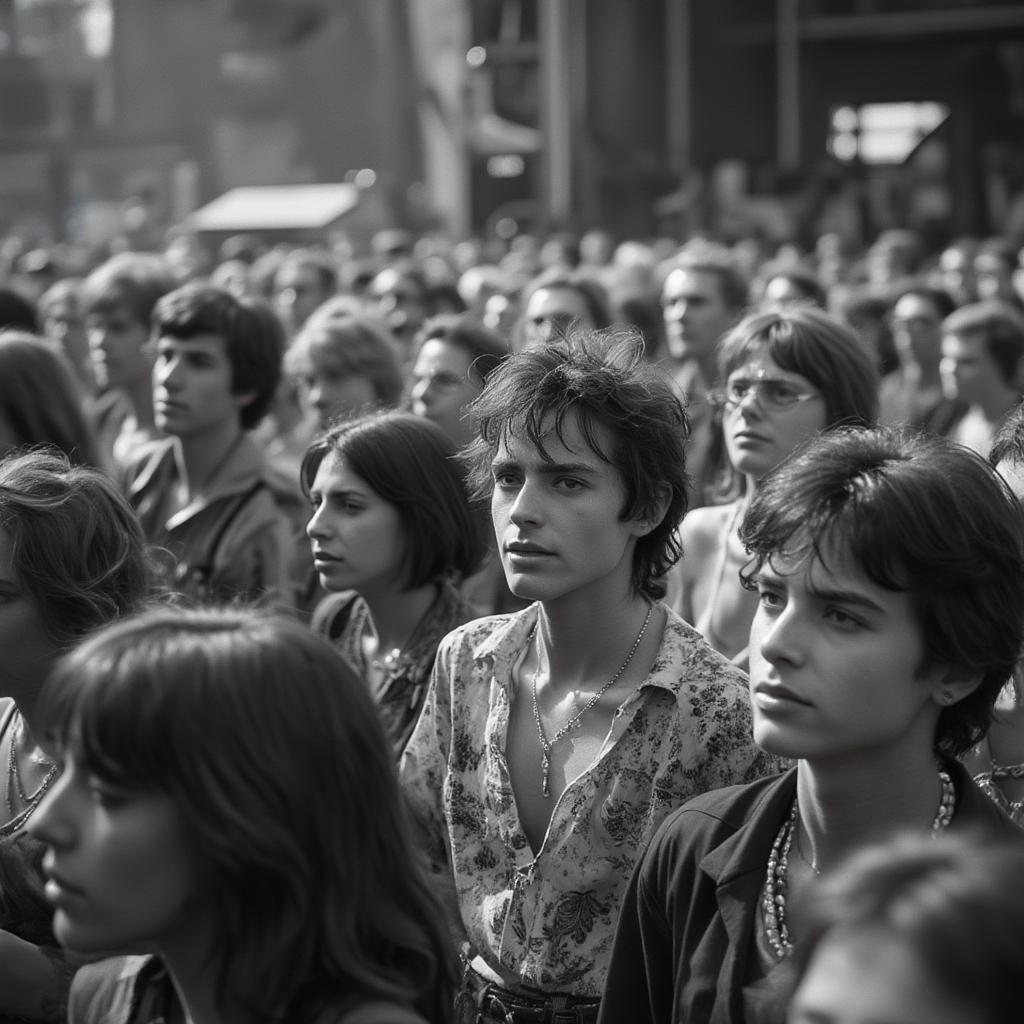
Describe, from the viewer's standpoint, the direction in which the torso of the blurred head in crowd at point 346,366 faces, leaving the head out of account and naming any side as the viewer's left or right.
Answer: facing the viewer and to the left of the viewer

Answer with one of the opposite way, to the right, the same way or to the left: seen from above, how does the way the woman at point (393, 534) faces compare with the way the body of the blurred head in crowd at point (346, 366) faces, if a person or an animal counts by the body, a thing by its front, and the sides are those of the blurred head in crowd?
the same way

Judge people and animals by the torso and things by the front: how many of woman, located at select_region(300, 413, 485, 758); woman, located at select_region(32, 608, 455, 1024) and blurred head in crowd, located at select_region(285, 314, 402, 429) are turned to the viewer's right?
0

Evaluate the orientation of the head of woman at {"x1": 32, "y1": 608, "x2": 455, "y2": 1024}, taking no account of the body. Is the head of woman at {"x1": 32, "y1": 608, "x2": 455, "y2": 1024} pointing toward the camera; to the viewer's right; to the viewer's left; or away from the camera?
to the viewer's left

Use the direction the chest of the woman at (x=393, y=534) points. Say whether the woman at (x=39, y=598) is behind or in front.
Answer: in front

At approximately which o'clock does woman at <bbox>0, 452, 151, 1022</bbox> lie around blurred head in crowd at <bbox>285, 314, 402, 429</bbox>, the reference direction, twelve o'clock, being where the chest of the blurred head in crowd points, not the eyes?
The woman is roughly at 11 o'clock from the blurred head in crowd.

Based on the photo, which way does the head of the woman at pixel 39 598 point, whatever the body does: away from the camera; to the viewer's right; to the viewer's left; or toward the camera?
to the viewer's left

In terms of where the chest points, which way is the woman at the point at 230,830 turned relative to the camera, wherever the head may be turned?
to the viewer's left

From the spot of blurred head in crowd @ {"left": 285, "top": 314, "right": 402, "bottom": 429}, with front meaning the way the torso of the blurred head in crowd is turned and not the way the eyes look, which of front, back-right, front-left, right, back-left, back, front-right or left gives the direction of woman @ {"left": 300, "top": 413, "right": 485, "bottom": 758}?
front-left

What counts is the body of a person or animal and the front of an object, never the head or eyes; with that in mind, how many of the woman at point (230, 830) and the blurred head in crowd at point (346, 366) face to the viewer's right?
0

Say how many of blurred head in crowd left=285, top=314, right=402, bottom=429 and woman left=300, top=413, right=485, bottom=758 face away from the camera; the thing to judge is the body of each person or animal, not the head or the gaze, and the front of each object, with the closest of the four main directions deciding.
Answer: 0

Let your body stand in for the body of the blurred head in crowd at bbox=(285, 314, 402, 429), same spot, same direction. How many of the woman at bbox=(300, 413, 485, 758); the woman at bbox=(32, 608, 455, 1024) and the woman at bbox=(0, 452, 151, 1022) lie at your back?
0

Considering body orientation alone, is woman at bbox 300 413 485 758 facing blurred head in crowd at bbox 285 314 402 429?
no

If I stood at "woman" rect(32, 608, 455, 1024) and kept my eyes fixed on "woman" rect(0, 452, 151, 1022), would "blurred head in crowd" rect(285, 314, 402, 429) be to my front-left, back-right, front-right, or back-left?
front-right

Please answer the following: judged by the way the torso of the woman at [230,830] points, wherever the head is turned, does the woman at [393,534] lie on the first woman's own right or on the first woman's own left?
on the first woman's own right

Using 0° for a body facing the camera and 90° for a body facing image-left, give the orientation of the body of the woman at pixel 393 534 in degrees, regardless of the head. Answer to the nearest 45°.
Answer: approximately 45°
